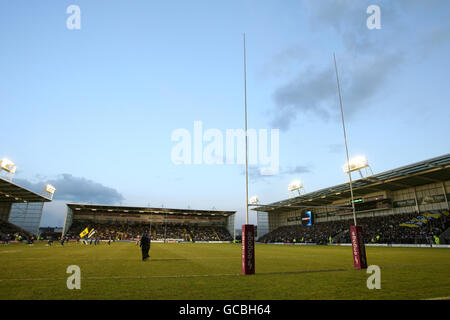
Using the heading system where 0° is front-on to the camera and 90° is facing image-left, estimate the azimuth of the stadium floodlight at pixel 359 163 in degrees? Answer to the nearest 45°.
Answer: approximately 45°

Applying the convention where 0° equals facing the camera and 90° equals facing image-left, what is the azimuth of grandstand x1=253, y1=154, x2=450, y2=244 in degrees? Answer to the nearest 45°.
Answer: approximately 45°

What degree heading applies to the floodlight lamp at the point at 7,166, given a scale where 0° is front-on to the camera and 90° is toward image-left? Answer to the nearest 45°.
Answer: approximately 315°

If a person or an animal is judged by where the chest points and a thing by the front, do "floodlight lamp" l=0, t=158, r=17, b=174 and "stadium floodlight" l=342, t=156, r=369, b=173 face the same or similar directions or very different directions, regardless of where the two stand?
very different directions

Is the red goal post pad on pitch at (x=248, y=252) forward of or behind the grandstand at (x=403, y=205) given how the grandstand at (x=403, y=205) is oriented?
forward

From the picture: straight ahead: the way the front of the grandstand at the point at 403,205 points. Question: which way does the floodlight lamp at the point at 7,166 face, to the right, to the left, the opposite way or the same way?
the opposite way

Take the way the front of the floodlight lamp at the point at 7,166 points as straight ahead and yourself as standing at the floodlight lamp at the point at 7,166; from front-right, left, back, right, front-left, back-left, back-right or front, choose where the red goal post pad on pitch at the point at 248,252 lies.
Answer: front-right

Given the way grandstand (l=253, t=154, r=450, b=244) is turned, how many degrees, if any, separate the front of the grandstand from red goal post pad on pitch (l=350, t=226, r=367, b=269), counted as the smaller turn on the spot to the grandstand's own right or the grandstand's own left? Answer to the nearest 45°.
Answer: approximately 45° to the grandstand's own left
